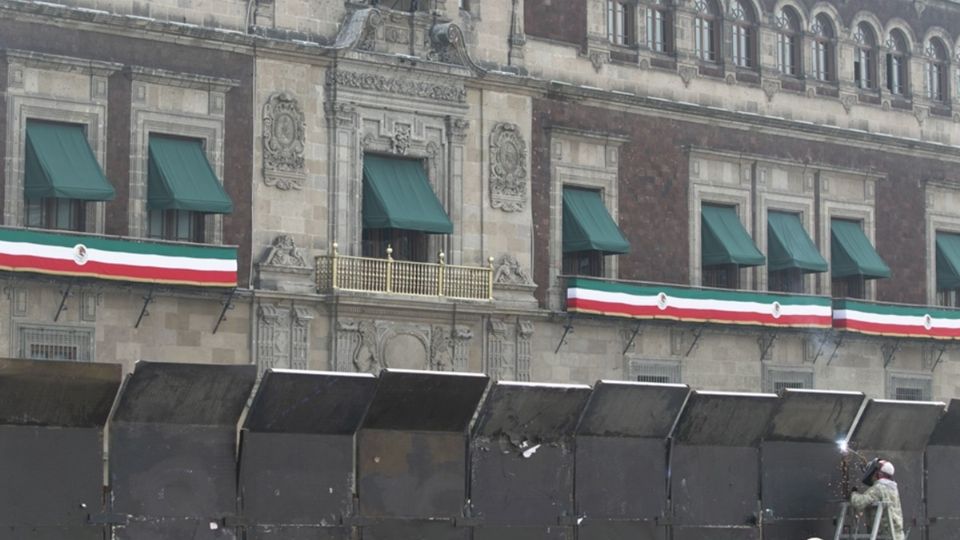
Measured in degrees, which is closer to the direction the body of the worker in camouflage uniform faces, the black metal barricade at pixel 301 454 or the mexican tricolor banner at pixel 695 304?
the mexican tricolor banner

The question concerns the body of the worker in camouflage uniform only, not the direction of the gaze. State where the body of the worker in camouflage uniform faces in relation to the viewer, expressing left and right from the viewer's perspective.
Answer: facing away from the viewer and to the left of the viewer

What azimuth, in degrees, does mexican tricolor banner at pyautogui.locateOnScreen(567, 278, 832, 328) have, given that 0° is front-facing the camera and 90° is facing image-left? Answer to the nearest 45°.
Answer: approximately 315°

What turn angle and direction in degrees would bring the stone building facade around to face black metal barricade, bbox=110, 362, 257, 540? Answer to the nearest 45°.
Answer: approximately 45° to its right

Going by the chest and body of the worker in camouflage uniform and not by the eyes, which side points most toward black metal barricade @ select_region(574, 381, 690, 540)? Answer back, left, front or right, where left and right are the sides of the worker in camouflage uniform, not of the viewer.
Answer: left

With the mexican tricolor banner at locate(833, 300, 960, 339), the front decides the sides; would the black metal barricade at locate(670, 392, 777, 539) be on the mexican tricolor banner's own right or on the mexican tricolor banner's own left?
on the mexican tricolor banner's own right

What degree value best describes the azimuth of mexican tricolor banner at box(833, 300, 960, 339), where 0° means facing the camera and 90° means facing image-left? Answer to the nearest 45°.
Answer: approximately 315°

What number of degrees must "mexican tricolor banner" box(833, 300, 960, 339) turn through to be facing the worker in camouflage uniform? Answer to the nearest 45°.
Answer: approximately 45° to its right

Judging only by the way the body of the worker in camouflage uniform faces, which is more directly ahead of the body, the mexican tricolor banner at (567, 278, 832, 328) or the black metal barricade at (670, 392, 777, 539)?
the mexican tricolor banner

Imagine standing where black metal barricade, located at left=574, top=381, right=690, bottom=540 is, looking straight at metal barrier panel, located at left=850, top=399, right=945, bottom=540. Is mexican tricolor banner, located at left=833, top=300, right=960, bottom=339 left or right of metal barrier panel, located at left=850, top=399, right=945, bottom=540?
left

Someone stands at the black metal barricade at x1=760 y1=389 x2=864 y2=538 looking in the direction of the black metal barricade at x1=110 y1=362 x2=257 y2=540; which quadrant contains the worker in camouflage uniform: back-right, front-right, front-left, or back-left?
back-left

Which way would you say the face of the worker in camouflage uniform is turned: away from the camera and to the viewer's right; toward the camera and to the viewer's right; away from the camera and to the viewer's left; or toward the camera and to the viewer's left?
away from the camera and to the viewer's left
